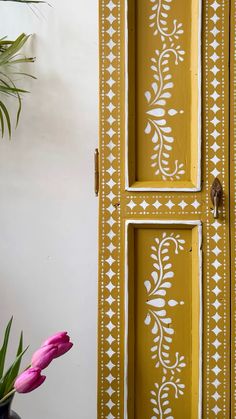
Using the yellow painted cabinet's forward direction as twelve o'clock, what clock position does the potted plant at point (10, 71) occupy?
The potted plant is roughly at 4 o'clock from the yellow painted cabinet.

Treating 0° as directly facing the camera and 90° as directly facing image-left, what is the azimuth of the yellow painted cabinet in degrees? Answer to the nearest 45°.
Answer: approximately 0°
